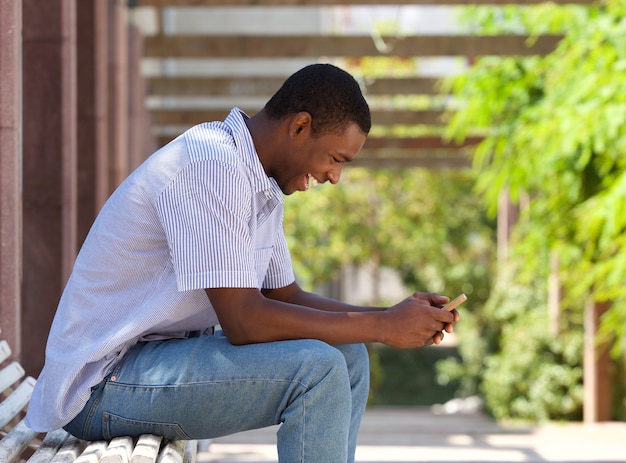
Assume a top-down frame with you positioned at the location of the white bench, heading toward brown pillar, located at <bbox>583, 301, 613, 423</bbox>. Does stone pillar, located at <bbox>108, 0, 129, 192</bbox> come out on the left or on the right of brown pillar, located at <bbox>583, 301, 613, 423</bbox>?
left

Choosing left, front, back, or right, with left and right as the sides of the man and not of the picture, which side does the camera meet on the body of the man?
right

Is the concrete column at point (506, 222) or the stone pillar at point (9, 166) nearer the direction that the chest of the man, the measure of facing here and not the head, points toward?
the concrete column

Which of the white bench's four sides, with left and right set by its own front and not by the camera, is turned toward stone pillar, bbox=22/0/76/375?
left

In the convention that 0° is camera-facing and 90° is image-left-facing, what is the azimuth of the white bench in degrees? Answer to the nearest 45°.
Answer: approximately 270°

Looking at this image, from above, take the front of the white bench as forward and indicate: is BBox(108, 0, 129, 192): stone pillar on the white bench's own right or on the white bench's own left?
on the white bench's own left

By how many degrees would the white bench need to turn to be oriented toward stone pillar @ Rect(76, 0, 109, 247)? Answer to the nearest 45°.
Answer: approximately 90° to its left

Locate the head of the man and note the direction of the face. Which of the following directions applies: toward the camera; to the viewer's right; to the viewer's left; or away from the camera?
to the viewer's right
